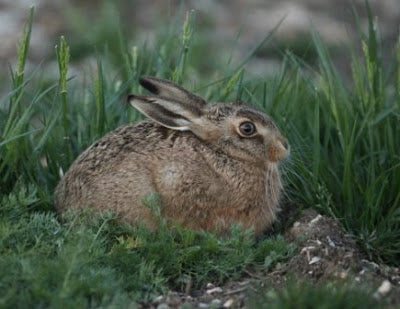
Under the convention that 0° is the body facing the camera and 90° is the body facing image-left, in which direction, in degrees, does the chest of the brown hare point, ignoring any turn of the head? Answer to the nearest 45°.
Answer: approximately 270°

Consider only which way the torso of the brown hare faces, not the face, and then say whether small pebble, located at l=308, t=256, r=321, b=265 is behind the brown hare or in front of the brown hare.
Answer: in front

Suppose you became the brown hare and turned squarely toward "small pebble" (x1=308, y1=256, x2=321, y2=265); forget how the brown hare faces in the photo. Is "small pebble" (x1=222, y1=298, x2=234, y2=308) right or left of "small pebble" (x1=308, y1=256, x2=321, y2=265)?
right

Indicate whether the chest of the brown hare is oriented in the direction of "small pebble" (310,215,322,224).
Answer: yes

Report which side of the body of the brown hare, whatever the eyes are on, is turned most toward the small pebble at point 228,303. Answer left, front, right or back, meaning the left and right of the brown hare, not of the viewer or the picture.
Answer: right

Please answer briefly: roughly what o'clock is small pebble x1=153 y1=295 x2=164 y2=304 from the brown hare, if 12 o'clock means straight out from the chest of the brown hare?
The small pebble is roughly at 3 o'clock from the brown hare.
